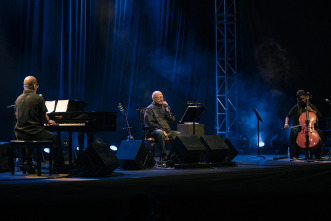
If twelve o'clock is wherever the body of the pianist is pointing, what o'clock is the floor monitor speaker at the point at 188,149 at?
The floor monitor speaker is roughly at 1 o'clock from the pianist.

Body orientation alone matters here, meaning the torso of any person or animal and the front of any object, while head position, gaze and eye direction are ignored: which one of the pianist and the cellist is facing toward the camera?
the cellist

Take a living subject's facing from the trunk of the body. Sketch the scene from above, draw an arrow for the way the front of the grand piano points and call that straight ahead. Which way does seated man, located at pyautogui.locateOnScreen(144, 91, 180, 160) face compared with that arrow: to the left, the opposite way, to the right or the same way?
to the left

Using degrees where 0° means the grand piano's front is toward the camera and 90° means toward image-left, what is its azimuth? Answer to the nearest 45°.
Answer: approximately 45°

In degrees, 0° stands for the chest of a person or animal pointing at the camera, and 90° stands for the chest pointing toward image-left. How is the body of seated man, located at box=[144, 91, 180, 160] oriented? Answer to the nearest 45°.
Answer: approximately 315°

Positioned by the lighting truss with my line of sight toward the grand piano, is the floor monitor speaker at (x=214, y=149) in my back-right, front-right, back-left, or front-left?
front-left

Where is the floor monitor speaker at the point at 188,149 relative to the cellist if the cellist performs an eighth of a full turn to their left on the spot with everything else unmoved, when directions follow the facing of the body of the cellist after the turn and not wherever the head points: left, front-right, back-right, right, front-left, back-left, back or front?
right

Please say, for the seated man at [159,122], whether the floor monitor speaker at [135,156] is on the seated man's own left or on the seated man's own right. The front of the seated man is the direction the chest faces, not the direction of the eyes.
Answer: on the seated man's own right

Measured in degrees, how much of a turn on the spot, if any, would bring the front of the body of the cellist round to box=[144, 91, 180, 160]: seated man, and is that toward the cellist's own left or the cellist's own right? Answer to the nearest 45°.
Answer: approximately 45° to the cellist's own right

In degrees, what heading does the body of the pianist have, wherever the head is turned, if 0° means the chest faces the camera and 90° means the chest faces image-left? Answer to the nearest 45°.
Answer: approximately 225°

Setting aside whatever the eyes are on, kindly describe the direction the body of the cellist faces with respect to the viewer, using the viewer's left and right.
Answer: facing the viewer

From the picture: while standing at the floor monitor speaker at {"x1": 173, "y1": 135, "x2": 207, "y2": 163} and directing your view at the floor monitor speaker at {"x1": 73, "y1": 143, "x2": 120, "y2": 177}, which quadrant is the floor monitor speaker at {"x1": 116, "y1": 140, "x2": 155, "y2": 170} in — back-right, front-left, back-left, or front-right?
front-right

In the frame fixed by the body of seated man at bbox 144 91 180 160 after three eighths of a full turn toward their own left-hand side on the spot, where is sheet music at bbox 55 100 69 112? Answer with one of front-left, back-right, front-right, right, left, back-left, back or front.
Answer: back-left

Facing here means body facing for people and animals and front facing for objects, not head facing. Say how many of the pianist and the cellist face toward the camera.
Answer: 1

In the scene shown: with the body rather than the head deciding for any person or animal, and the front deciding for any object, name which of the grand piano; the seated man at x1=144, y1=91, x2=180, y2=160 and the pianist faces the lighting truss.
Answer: the pianist

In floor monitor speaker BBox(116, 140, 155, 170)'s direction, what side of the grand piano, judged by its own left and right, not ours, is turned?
back

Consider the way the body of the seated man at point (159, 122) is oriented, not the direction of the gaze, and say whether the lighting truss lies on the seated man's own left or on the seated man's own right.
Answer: on the seated man's own left
